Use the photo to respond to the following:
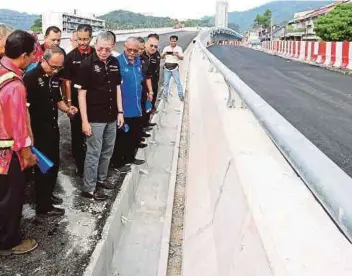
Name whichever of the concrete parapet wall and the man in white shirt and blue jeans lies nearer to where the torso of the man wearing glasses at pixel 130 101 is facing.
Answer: the concrete parapet wall

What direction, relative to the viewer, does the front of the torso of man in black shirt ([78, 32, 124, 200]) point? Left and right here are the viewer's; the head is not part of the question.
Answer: facing the viewer and to the right of the viewer

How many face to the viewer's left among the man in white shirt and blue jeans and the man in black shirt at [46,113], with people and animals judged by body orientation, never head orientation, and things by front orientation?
0

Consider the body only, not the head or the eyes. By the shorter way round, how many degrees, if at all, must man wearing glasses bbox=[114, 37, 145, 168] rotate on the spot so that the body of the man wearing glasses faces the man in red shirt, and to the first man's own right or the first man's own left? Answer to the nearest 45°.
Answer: approximately 45° to the first man's own right

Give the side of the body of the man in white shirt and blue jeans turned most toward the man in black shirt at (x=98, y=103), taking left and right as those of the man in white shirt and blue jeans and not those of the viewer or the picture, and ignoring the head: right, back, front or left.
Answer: front

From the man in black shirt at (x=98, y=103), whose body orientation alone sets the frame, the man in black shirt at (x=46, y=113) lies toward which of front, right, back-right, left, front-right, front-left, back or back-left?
right
